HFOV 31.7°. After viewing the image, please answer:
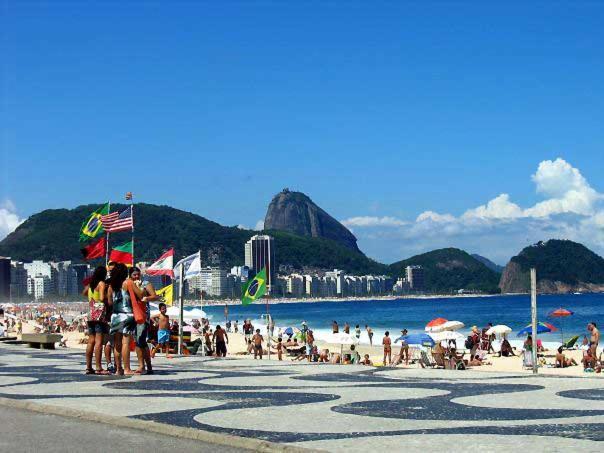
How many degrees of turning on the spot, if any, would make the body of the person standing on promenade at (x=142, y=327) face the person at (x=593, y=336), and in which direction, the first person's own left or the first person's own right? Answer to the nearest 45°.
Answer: approximately 180°

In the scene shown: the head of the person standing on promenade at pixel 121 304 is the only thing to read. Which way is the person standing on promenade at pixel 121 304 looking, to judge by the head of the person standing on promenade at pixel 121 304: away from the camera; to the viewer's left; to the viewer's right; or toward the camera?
away from the camera

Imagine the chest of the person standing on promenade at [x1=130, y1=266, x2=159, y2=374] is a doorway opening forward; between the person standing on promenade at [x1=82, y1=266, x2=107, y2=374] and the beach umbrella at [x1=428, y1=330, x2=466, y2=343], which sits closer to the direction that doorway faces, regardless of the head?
the person standing on promenade

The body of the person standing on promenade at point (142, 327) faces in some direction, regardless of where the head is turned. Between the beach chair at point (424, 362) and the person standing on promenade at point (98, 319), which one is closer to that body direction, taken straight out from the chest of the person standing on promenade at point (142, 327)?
the person standing on promenade

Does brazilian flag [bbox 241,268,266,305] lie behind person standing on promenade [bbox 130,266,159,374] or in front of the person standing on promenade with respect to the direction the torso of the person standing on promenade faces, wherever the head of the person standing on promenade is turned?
behind

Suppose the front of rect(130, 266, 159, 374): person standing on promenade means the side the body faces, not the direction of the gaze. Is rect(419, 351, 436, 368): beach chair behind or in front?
behind

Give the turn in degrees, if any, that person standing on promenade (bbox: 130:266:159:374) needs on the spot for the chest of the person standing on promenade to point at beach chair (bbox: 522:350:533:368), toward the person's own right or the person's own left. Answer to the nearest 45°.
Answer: approximately 180°

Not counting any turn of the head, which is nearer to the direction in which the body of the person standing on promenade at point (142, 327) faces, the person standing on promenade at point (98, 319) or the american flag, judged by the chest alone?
the person standing on promenade

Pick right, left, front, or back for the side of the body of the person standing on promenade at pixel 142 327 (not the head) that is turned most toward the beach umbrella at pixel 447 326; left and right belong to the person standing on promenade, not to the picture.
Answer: back

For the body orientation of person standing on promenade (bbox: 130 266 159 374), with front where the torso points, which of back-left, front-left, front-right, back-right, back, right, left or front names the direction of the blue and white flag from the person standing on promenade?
back-right

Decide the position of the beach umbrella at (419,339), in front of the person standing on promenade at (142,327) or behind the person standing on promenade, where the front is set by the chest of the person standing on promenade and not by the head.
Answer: behind

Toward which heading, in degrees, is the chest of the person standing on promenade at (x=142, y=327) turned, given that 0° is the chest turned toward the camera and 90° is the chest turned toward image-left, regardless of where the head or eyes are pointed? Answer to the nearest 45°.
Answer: approximately 45°

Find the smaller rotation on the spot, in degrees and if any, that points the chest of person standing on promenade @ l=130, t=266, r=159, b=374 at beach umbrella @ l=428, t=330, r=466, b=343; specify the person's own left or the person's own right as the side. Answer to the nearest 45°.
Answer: approximately 180°
